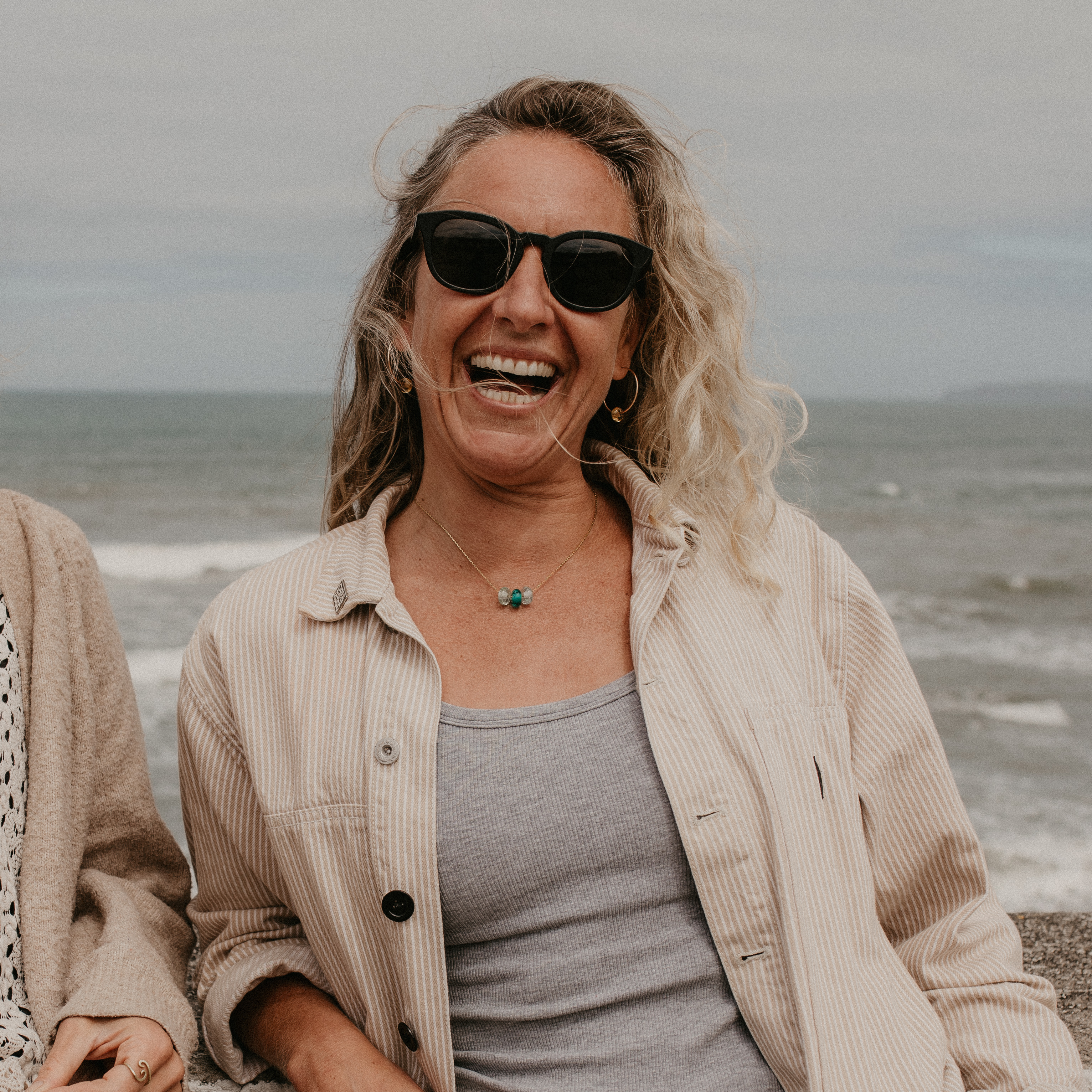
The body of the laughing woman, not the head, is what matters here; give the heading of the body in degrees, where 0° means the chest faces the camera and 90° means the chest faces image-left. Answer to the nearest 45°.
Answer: approximately 0°
